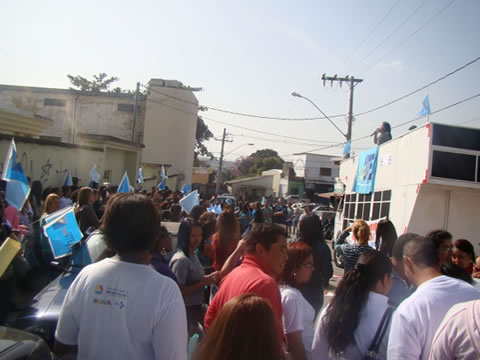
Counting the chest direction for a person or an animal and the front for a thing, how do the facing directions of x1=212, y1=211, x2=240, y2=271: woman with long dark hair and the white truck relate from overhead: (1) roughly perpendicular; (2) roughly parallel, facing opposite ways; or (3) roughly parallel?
roughly parallel

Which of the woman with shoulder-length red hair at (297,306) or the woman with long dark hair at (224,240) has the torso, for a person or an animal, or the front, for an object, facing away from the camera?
the woman with long dark hair at (224,240)

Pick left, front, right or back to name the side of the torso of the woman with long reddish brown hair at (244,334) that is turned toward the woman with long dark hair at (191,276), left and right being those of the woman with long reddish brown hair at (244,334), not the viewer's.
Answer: front

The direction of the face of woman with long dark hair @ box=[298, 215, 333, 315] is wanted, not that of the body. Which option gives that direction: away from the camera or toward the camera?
away from the camera

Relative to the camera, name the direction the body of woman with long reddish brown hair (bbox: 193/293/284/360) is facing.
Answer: away from the camera

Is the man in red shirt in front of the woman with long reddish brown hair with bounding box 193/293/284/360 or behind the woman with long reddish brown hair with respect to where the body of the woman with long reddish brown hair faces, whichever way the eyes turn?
in front

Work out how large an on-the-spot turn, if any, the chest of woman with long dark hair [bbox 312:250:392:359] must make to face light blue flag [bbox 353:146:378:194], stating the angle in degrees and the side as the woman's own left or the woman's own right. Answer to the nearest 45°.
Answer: approximately 45° to the woman's own left

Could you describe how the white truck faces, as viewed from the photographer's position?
facing away from the viewer and to the left of the viewer

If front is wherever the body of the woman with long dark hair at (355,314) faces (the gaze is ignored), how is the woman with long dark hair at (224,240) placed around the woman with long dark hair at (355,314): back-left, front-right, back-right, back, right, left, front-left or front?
left

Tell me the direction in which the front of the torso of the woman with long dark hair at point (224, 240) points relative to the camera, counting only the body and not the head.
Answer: away from the camera

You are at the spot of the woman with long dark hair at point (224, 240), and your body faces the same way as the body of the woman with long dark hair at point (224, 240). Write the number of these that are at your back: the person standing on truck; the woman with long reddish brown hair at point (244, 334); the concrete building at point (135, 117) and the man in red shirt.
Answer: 2
